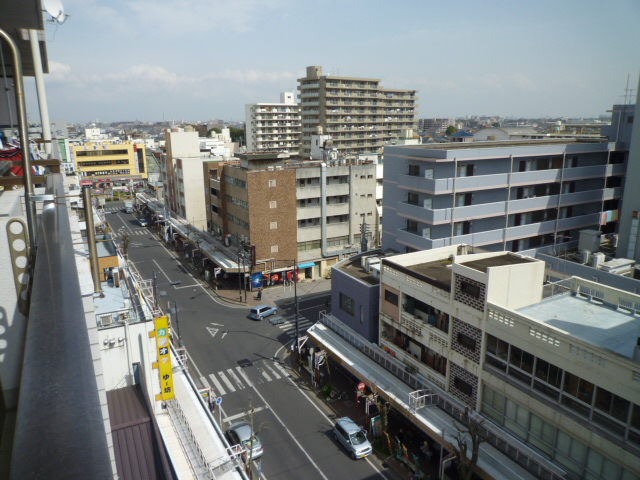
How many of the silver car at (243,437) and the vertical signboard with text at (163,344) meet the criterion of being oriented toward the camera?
1

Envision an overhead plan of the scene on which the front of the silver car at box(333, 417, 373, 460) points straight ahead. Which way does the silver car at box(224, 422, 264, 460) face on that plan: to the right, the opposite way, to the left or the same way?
the opposite way

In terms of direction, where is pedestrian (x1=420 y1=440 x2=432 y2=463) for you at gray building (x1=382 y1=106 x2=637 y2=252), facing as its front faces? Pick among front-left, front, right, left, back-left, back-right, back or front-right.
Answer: front-right

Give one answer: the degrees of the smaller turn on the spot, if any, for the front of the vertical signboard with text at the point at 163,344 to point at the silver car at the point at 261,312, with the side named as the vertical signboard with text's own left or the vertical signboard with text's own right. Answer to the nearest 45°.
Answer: approximately 180°

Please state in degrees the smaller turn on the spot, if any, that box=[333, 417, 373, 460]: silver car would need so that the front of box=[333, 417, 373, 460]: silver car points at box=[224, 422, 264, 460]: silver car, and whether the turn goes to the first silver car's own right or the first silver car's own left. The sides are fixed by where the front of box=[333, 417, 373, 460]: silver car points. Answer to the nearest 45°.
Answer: approximately 135° to the first silver car's own right

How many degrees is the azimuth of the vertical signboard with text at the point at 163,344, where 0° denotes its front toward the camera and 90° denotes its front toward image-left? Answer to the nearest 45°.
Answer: approximately 0°

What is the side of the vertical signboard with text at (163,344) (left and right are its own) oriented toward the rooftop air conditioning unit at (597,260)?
left

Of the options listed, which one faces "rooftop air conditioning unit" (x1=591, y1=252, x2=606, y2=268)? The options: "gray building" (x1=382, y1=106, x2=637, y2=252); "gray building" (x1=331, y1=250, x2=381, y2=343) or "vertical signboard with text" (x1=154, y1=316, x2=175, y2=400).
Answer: "gray building" (x1=382, y1=106, x2=637, y2=252)

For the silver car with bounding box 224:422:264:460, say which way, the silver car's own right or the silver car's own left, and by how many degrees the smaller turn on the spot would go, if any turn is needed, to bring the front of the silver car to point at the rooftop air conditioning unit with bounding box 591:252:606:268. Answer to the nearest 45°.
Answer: approximately 135° to the silver car's own right

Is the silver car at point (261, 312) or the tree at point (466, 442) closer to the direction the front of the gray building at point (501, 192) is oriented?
the tree

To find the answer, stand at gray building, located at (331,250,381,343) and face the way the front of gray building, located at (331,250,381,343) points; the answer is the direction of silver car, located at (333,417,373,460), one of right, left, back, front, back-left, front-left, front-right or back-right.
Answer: front-left

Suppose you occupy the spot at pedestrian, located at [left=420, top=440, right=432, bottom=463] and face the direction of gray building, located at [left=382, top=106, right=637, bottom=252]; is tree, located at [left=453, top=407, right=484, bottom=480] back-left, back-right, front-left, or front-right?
back-right

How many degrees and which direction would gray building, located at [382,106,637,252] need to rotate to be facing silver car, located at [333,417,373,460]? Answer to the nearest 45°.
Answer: approximately 45° to its right
